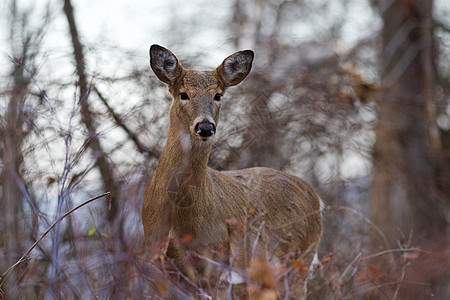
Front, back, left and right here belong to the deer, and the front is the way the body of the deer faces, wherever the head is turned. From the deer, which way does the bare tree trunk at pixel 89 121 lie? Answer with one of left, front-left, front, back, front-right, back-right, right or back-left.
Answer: right

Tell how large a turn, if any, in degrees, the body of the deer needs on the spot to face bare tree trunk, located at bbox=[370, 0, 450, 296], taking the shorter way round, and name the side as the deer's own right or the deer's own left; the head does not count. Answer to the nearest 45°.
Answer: approximately 180°

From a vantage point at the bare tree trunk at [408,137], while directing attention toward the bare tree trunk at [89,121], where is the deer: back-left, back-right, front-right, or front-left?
front-left

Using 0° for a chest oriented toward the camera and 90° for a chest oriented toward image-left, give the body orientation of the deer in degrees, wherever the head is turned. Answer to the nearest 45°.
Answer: approximately 45°
